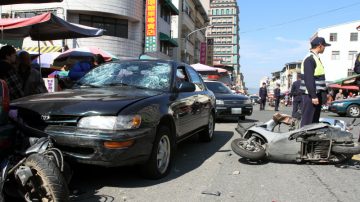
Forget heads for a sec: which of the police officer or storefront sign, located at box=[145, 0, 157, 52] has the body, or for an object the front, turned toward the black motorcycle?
the storefront sign

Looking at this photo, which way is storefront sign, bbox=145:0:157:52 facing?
toward the camera

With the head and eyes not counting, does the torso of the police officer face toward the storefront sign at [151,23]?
no

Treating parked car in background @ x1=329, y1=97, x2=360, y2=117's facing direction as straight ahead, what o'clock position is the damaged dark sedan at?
The damaged dark sedan is roughly at 11 o'clock from the parked car in background.

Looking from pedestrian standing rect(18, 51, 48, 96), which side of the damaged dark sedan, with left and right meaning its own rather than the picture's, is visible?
right

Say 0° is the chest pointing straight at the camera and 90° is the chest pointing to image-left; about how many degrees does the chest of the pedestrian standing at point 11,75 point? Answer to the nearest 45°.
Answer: approximately 270°

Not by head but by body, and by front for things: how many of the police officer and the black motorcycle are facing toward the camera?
1

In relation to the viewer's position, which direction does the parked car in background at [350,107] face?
facing the viewer and to the left of the viewer

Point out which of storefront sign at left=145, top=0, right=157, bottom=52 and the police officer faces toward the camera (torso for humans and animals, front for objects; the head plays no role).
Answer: the storefront sign
